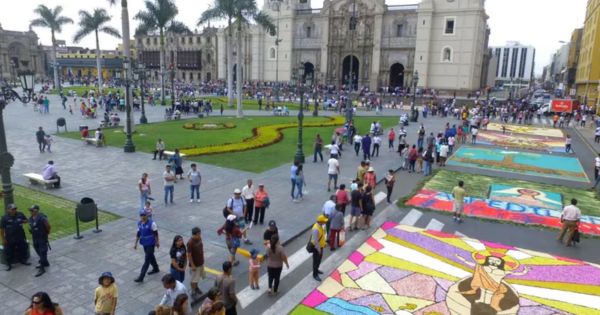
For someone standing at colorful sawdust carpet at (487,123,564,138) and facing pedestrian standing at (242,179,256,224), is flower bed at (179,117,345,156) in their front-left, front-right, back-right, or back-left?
front-right

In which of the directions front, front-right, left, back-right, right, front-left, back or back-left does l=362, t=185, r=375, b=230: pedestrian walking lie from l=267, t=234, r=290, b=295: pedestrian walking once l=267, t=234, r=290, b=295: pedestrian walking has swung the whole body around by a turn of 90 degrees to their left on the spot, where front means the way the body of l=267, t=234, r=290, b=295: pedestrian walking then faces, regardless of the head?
right

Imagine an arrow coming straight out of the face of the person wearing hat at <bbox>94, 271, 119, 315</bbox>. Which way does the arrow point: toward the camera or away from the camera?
toward the camera

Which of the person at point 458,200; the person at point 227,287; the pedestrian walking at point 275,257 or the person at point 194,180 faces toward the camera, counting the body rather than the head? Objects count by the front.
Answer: the person at point 194,180

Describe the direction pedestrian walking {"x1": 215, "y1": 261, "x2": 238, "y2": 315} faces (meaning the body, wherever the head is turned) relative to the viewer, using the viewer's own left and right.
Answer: facing away from the viewer and to the right of the viewer

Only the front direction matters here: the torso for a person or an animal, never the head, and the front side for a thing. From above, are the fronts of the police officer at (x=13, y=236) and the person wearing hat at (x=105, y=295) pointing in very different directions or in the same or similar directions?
same or similar directions

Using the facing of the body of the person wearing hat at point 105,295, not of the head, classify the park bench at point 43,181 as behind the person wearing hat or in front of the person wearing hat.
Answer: behind

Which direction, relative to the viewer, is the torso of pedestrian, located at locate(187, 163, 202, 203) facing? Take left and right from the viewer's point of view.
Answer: facing the viewer

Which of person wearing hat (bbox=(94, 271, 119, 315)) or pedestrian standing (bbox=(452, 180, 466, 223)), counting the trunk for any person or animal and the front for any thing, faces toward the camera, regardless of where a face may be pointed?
the person wearing hat

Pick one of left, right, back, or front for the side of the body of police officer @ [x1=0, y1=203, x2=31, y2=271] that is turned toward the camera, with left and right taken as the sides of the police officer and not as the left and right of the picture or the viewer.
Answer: front

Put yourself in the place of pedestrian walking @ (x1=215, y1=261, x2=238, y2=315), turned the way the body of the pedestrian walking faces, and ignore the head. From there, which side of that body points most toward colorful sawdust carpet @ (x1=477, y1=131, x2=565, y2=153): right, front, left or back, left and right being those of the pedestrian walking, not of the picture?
front

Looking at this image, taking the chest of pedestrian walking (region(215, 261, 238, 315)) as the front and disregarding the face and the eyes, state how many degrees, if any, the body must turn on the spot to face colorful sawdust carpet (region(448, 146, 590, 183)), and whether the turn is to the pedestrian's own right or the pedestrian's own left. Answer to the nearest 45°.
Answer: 0° — they already face it

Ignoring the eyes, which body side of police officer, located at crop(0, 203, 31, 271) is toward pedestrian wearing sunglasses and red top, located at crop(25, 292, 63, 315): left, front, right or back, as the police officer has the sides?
front
